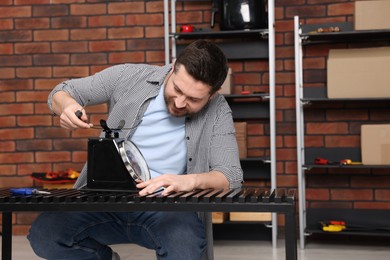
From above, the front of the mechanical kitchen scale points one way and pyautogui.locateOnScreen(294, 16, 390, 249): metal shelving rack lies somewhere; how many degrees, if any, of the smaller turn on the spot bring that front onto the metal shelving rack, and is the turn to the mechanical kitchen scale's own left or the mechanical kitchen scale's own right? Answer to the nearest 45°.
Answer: approximately 45° to the mechanical kitchen scale's own left

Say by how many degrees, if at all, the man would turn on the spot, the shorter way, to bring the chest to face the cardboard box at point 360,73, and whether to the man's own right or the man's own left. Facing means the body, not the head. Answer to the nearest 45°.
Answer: approximately 135° to the man's own left

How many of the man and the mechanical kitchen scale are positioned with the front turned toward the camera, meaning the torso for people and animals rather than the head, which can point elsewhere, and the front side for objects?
1

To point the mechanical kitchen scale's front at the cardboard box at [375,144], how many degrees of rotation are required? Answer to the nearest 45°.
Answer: approximately 45° to its left

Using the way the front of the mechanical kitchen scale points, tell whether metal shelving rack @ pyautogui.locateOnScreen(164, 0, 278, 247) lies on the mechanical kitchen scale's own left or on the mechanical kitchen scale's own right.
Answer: on the mechanical kitchen scale's own left

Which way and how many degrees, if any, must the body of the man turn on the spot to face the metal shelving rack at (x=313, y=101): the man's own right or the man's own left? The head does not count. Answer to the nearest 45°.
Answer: approximately 135° to the man's own left

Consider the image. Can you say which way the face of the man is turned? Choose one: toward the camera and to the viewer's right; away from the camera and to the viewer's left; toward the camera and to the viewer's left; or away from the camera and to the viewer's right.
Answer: toward the camera and to the viewer's left

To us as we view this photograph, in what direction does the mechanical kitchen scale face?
facing to the right of the viewer

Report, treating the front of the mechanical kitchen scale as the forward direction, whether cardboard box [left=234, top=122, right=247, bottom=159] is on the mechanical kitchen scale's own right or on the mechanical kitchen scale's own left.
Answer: on the mechanical kitchen scale's own left

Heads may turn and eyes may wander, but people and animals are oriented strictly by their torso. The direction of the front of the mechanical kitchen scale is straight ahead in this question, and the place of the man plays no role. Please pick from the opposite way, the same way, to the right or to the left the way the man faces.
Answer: to the right

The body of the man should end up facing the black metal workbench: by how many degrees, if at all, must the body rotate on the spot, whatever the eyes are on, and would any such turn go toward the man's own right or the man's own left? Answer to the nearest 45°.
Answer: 0° — they already face it
